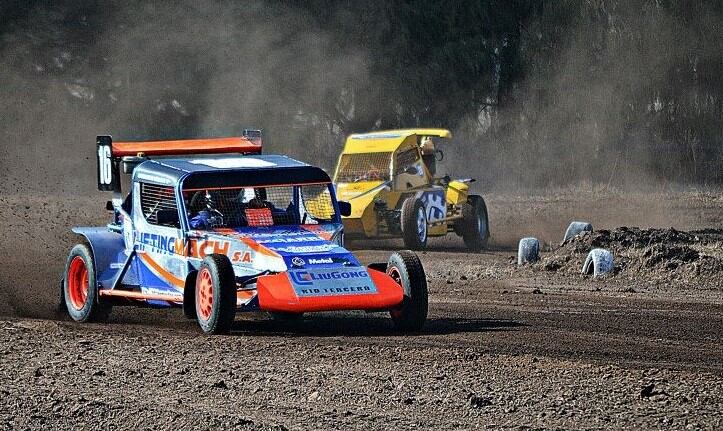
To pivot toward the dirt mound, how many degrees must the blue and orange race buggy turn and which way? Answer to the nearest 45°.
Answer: approximately 90° to its left

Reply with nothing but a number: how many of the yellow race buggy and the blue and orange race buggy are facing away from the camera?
0

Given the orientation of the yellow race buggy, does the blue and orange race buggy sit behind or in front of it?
in front

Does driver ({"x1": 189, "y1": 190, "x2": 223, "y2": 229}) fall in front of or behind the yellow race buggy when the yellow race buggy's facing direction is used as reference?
in front

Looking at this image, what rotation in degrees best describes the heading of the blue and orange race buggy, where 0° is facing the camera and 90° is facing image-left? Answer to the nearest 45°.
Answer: approximately 315°
